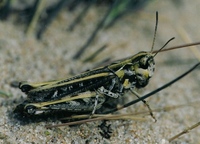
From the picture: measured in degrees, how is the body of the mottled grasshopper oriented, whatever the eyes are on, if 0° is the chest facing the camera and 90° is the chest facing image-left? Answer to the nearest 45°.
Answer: approximately 270°
